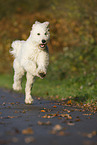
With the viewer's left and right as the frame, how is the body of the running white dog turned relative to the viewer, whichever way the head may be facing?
facing the viewer and to the right of the viewer
